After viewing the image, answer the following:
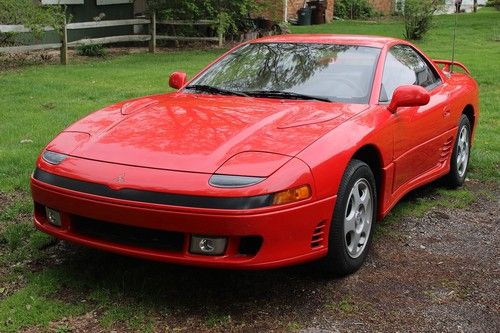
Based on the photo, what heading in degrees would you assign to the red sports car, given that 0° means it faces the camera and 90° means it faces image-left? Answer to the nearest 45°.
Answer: approximately 45°

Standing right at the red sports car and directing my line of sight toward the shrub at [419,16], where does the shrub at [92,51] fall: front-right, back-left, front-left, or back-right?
front-left

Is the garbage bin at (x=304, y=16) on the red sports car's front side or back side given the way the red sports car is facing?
on the back side

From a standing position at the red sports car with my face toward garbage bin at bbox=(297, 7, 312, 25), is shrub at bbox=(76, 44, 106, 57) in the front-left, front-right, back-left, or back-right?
front-left

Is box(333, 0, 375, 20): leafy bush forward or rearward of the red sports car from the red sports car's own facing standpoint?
rearward

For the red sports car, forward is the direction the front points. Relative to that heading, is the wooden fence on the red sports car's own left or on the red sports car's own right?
on the red sports car's own right

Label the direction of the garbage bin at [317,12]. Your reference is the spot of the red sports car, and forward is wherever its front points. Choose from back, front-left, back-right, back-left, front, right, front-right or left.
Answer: back-right

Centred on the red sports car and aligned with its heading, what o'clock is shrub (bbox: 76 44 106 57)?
The shrub is roughly at 4 o'clock from the red sports car.

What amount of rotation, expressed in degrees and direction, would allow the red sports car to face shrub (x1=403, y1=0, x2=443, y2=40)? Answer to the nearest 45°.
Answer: approximately 135° to its right
